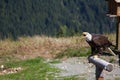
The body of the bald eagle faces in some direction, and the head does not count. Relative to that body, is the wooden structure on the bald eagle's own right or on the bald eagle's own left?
on the bald eagle's own right

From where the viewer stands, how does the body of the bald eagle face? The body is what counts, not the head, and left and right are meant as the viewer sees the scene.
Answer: facing to the left of the viewer
